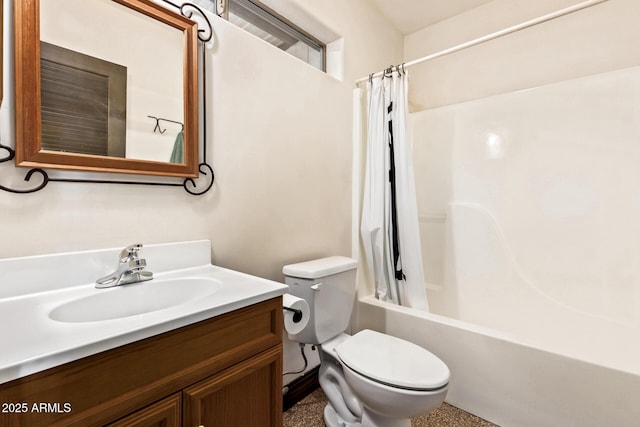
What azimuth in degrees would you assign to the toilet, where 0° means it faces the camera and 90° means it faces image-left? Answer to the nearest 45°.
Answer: approximately 315°

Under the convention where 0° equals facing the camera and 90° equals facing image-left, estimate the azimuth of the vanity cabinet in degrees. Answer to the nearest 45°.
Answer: approximately 315°

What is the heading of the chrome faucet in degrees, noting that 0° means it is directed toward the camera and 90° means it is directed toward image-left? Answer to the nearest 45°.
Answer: approximately 315°

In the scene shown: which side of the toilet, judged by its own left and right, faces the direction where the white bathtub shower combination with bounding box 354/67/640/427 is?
left

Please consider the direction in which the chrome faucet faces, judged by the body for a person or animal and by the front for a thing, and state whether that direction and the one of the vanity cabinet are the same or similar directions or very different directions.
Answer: same or similar directions

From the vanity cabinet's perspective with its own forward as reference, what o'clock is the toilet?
The toilet is roughly at 10 o'clock from the vanity cabinet.

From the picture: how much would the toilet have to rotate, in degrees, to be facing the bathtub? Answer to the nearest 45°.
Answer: approximately 90° to its left

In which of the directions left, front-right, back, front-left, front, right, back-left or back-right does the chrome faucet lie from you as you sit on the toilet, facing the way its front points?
right

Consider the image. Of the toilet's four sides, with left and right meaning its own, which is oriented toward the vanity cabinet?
right

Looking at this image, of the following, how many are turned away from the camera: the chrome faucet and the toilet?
0
